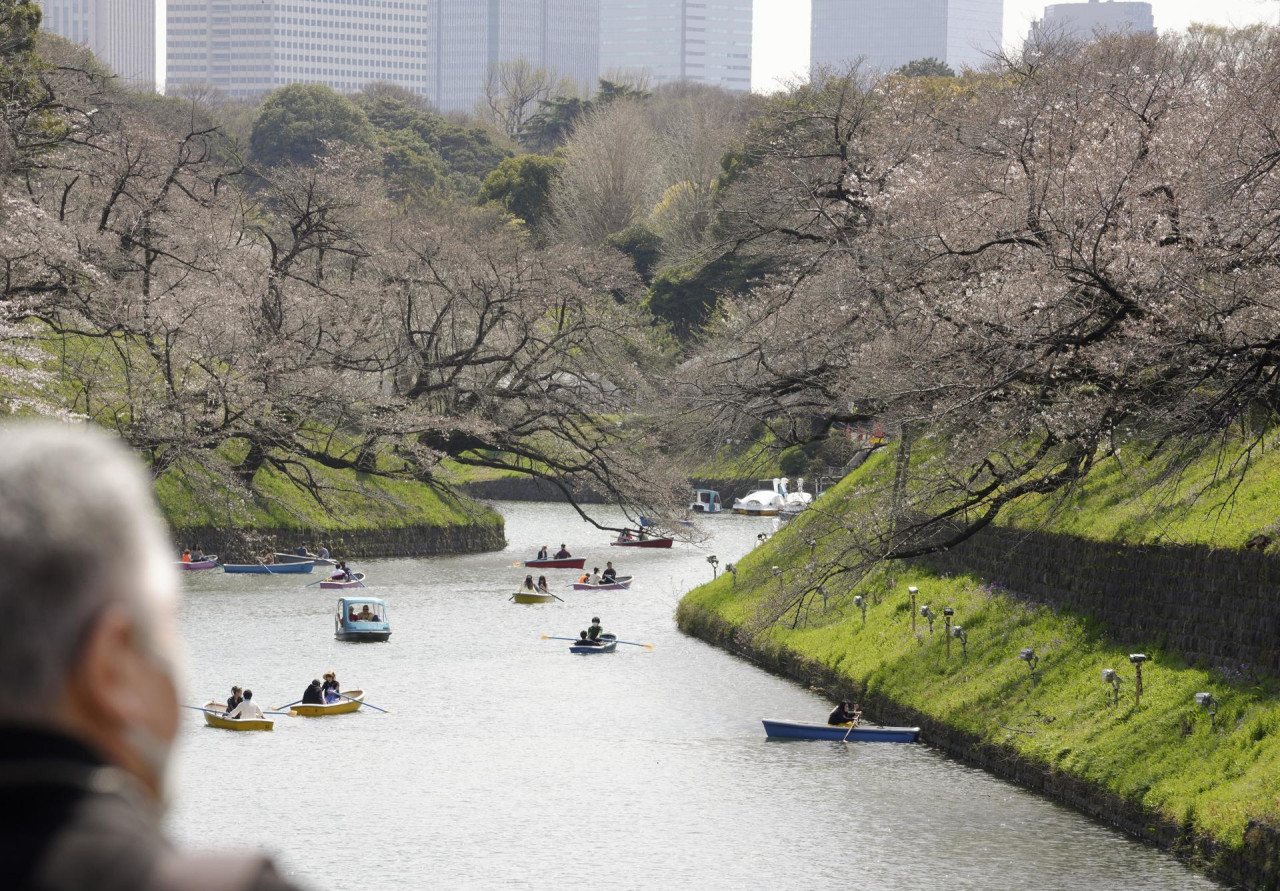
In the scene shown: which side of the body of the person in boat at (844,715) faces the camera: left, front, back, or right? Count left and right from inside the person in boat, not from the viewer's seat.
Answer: right

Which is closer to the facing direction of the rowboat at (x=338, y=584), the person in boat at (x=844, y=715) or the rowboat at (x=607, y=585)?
the rowboat

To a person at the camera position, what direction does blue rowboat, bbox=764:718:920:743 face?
facing to the left of the viewer

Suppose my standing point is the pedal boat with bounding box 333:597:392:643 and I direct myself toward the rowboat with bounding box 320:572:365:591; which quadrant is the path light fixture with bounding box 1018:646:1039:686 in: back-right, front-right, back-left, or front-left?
back-right

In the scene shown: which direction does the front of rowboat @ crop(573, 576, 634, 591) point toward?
to the viewer's right

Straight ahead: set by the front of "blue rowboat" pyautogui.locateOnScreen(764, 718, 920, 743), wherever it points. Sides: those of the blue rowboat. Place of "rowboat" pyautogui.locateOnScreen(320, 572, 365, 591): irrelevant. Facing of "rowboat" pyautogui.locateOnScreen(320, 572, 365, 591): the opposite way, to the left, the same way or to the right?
the opposite way

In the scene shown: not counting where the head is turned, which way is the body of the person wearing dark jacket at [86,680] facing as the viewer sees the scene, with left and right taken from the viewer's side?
facing away from the viewer and to the right of the viewer

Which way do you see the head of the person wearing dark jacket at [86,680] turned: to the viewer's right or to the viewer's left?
to the viewer's right

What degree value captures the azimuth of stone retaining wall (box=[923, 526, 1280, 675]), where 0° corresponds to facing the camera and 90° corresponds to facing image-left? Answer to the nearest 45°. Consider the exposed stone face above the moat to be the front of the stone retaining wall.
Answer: approximately 45°
